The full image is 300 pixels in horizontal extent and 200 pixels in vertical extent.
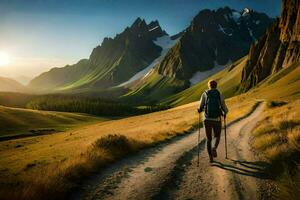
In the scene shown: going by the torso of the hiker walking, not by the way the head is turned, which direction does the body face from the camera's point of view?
away from the camera
